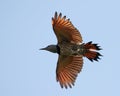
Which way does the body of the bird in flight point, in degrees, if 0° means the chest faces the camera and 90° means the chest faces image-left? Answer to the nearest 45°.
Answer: approximately 90°
